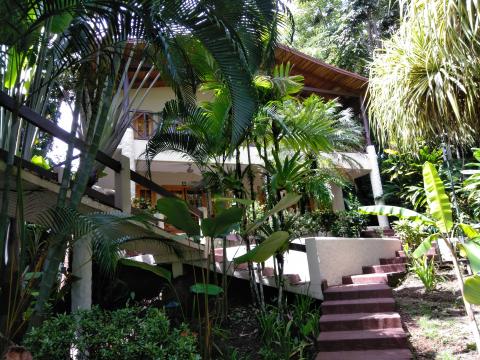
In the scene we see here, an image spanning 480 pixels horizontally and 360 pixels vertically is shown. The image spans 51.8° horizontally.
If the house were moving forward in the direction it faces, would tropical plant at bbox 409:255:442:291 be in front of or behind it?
in front

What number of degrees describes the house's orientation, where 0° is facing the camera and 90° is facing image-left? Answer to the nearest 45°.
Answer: approximately 0°

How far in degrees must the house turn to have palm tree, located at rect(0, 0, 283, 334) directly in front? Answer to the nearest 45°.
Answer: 0° — it already faces it

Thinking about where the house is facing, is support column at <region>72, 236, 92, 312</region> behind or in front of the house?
in front

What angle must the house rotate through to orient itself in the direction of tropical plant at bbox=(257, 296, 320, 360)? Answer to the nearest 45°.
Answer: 0° — it already faces it
